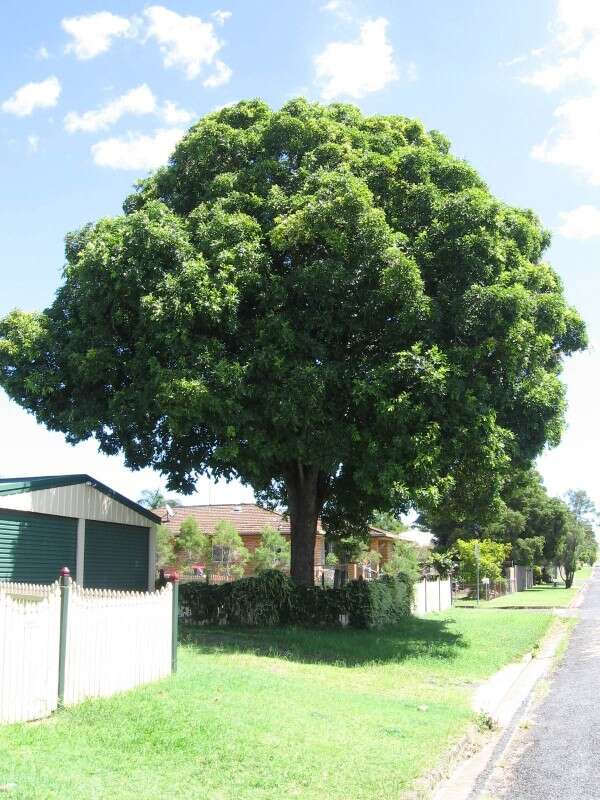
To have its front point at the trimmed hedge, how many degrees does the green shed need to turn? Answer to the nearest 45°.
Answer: approximately 90° to its left

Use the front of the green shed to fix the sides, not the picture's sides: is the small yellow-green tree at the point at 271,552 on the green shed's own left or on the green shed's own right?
on the green shed's own left

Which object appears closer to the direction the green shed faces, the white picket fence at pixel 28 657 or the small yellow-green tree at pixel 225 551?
the white picket fence

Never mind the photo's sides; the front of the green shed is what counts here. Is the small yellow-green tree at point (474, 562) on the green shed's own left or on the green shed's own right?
on the green shed's own left

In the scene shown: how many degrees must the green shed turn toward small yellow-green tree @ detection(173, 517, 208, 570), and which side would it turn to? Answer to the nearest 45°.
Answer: approximately 135° to its left

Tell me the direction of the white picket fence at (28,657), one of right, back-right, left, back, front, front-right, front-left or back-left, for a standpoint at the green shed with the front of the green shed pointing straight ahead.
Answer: front-right

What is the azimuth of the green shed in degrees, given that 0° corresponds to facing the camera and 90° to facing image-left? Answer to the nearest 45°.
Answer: approximately 315°

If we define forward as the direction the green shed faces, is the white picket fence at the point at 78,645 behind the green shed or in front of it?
in front

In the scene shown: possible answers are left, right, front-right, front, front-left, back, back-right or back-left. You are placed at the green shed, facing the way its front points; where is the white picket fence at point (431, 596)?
left

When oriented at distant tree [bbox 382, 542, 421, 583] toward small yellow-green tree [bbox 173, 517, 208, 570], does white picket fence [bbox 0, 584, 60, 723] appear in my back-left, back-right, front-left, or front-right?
front-left

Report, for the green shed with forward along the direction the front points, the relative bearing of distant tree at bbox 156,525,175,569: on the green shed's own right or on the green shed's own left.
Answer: on the green shed's own left

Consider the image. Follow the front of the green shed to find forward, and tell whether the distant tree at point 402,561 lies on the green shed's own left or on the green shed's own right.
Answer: on the green shed's own left

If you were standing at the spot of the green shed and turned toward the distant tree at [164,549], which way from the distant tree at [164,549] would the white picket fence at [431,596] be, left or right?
right
